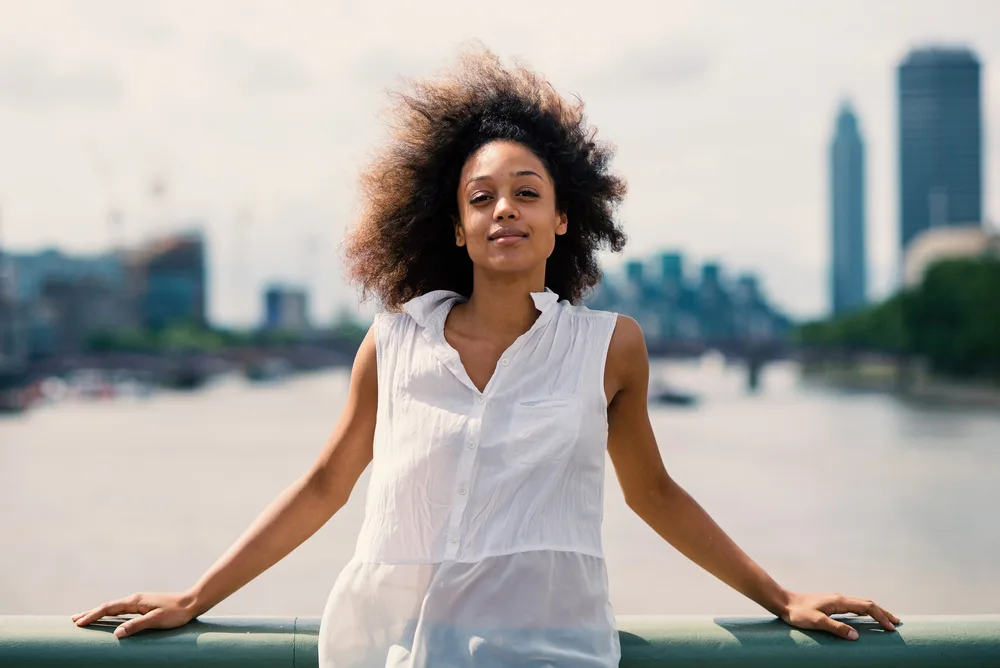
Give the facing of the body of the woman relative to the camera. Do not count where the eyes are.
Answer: toward the camera
